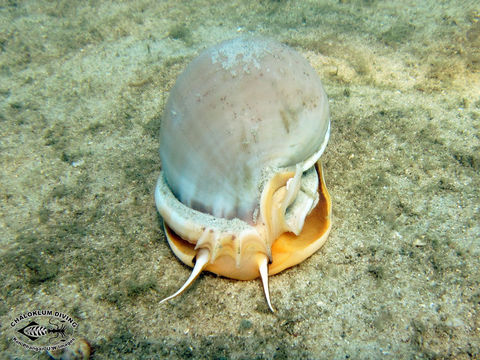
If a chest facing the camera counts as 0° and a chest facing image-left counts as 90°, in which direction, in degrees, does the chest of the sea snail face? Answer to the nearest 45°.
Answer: approximately 0°
